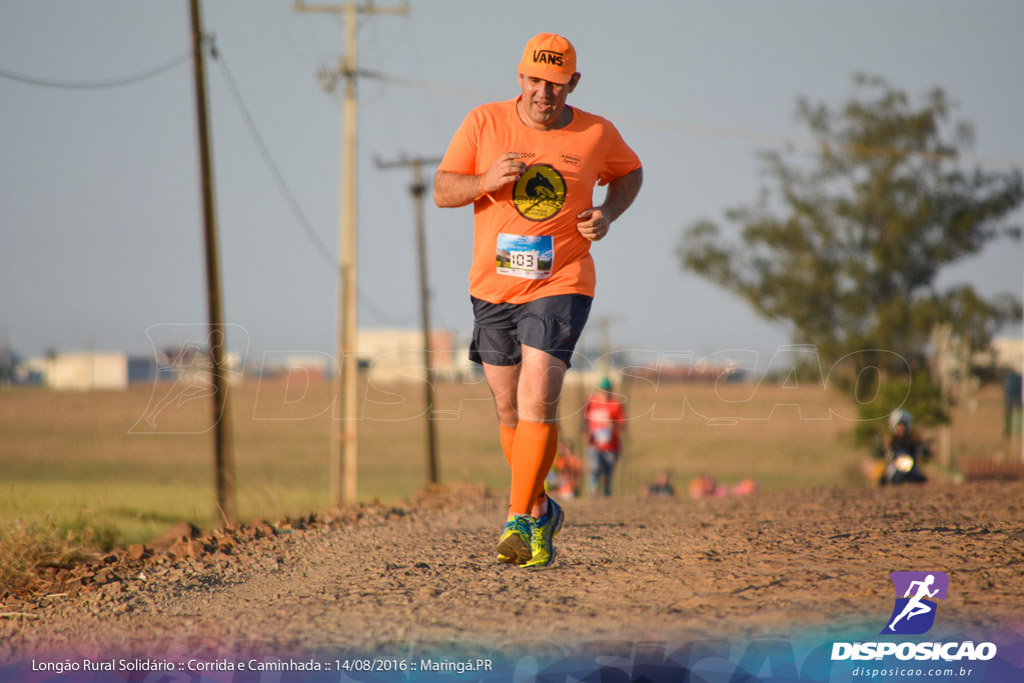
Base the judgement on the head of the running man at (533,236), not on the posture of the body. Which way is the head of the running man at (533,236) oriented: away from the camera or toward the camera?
toward the camera

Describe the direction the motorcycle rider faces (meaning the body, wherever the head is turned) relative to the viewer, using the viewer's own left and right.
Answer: facing the viewer

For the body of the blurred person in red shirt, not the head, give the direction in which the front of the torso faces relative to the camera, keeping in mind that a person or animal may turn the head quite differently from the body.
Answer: toward the camera

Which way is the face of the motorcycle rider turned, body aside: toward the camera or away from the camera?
toward the camera

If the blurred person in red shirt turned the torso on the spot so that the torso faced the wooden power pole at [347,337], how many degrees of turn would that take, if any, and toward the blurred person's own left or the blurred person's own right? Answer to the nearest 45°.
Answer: approximately 135° to the blurred person's own right

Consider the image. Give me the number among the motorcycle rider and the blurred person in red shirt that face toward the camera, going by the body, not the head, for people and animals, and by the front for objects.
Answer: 2

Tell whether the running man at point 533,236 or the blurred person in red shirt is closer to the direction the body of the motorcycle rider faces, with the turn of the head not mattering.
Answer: the running man

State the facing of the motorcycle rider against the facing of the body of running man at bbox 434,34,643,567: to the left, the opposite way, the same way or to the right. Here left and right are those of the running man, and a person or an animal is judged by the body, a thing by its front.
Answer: the same way

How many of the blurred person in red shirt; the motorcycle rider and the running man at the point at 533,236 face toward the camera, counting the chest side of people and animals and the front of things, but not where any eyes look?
3

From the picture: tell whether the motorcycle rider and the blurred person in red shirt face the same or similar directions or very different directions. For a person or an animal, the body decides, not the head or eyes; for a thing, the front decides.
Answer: same or similar directions

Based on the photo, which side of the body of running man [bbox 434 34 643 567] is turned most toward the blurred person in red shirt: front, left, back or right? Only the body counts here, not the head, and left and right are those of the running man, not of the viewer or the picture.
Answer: back

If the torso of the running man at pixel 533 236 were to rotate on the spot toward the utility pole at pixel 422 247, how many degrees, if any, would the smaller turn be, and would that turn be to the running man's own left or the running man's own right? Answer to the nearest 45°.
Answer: approximately 180°
